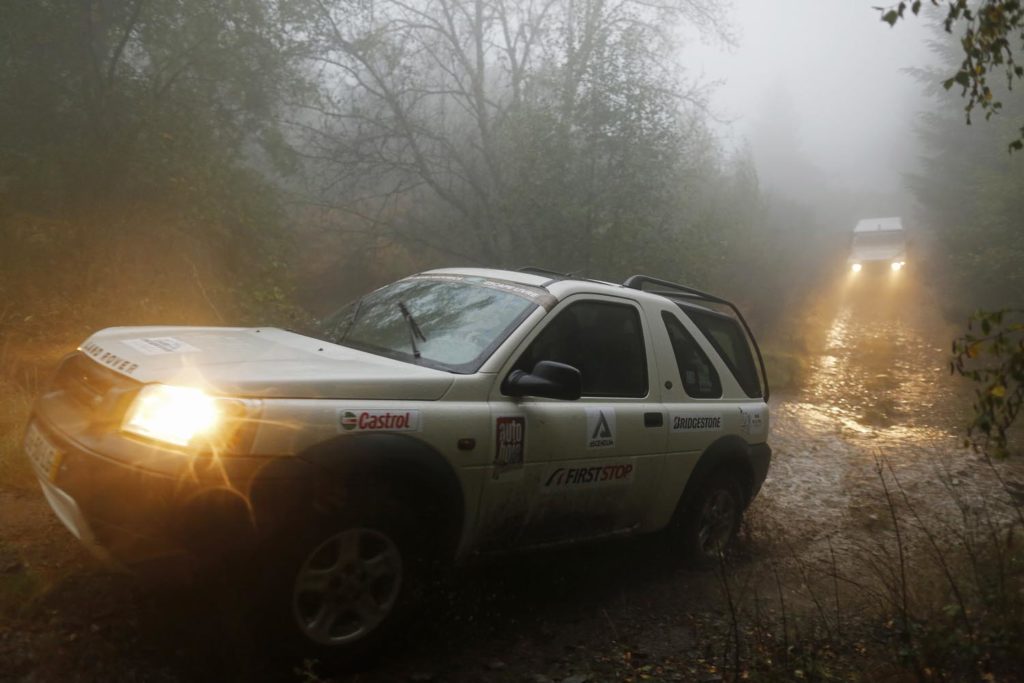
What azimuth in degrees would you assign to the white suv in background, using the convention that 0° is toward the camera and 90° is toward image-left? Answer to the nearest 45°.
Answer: approximately 0°

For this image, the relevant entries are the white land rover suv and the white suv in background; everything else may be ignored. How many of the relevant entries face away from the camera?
0

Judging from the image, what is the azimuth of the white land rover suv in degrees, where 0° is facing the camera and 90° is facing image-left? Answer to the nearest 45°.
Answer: approximately 45°

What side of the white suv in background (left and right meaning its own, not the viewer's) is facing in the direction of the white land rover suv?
front

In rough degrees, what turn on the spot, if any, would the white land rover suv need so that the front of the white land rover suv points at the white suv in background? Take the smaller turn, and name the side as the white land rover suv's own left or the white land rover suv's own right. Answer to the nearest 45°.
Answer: approximately 180°
